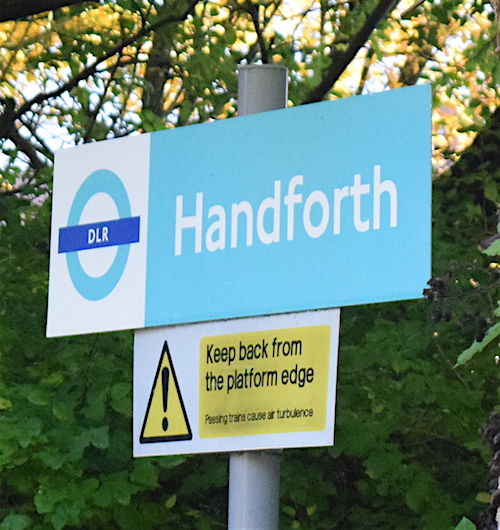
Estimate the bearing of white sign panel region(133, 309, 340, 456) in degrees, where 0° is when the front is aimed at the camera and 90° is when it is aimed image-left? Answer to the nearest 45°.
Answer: approximately 45°

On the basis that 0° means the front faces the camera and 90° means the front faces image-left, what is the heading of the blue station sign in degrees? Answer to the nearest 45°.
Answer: approximately 45°
